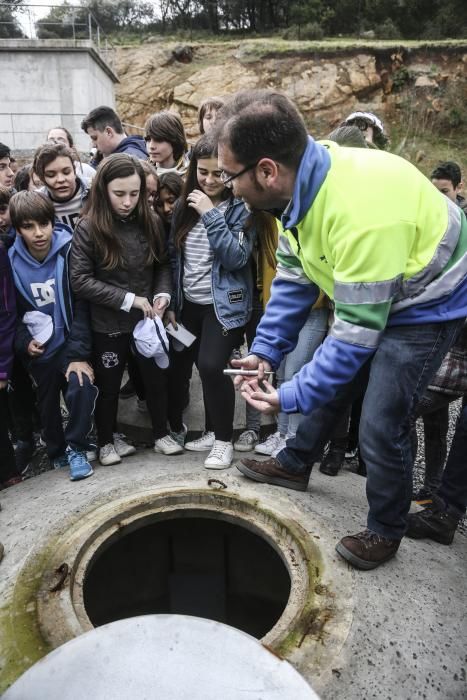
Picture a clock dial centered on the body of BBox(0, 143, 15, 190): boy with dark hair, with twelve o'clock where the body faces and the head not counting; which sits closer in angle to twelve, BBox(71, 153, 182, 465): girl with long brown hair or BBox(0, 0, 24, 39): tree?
the girl with long brown hair

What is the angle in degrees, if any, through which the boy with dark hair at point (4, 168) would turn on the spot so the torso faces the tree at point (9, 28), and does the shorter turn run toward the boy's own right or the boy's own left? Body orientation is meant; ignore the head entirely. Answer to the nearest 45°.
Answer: approximately 135° to the boy's own left

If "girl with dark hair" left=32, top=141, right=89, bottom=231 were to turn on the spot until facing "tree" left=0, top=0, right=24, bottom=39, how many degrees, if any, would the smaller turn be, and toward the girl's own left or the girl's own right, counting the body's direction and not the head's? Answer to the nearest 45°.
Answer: approximately 180°

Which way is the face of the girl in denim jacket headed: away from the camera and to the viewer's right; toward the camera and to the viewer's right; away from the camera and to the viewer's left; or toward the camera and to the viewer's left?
toward the camera and to the viewer's right

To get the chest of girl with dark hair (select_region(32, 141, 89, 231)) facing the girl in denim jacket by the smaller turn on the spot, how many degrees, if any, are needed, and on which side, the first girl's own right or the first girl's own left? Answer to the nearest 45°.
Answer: approximately 45° to the first girl's own left

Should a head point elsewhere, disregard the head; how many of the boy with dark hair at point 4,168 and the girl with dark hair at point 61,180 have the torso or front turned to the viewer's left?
0

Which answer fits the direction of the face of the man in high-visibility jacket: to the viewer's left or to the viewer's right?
to the viewer's left

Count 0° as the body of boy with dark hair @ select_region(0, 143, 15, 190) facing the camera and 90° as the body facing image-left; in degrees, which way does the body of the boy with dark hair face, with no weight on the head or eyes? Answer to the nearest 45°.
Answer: approximately 315°
